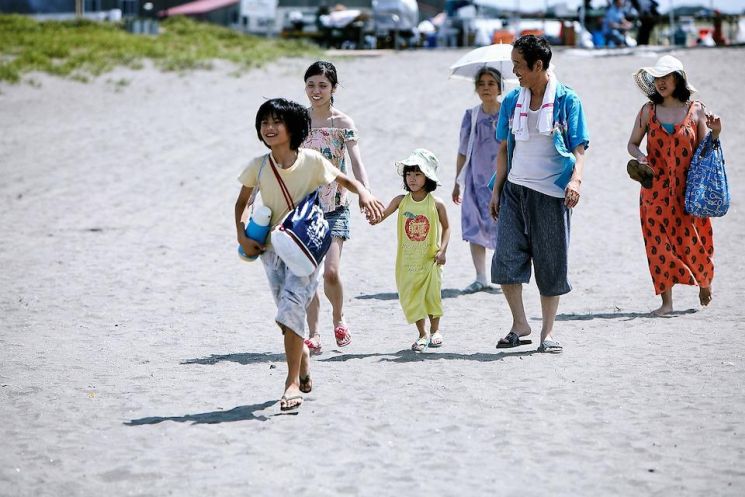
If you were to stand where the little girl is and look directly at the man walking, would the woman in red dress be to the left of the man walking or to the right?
left

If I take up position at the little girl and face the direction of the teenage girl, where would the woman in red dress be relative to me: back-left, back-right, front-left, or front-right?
back-right

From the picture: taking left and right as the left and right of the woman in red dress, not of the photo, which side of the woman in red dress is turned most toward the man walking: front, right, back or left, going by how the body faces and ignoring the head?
front

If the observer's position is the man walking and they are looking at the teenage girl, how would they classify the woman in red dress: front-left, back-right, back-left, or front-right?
back-right

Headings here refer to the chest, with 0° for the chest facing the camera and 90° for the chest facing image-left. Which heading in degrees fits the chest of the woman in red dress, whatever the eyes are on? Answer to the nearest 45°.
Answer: approximately 0°

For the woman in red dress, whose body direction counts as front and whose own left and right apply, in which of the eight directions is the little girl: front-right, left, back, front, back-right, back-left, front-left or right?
front-right

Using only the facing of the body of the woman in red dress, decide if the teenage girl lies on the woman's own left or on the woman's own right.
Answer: on the woman's own right
